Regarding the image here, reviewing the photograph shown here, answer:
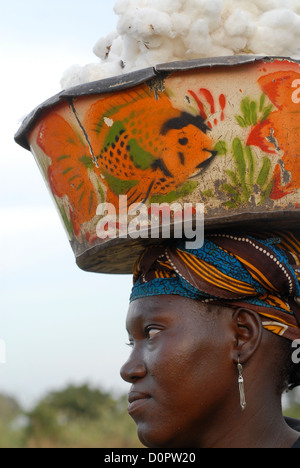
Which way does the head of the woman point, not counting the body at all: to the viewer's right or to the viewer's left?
to the viewer's left

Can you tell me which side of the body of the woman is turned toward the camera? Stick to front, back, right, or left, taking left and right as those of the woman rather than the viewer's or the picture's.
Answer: left
